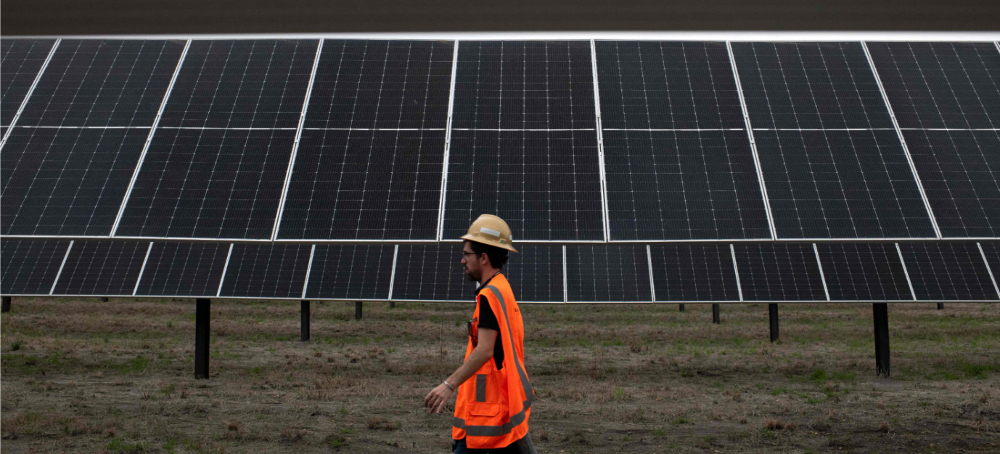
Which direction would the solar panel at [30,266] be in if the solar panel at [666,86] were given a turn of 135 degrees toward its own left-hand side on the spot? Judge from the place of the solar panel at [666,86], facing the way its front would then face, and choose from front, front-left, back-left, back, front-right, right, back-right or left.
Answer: back-left

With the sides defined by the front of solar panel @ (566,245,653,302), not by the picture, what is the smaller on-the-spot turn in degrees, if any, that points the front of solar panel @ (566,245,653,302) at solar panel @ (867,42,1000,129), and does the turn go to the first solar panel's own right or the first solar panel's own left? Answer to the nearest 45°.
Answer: approximately 90° to the first solar panel's own left

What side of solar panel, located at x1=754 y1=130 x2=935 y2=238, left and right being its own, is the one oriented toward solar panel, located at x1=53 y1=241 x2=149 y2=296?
right

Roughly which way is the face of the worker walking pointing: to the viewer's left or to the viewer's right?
to the viewer's left

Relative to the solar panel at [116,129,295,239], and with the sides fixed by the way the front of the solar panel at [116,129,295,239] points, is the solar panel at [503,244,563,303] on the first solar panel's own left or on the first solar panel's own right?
on the first solar panel's own left

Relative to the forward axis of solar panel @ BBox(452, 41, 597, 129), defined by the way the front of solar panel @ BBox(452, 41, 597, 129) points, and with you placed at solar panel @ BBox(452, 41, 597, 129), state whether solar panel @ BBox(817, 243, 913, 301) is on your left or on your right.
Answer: on your left

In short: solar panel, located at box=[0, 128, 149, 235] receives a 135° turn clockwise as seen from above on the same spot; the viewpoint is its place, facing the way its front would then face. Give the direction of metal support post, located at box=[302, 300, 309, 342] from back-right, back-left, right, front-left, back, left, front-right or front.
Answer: right

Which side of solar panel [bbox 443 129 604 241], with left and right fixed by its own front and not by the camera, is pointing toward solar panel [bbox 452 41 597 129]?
back

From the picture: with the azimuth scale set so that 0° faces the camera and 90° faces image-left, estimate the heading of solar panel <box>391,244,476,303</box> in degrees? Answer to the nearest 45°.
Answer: approximately 0°
